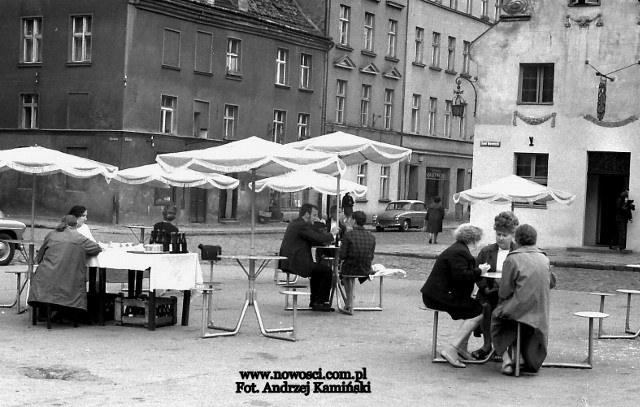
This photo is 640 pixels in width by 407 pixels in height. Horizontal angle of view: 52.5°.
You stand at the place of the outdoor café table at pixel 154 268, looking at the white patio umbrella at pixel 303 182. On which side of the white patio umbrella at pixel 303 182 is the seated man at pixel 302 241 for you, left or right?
right

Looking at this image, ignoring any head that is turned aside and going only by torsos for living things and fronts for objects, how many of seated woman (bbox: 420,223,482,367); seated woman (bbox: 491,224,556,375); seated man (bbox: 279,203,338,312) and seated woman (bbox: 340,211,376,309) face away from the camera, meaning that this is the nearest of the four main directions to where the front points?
2

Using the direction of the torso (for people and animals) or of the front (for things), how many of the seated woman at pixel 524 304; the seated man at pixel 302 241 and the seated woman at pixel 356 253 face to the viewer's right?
1

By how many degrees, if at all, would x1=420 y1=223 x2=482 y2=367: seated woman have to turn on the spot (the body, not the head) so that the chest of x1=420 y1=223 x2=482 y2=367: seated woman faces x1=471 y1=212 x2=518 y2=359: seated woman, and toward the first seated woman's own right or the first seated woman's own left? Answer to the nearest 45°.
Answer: approximately 45° to the first seated woman's own left

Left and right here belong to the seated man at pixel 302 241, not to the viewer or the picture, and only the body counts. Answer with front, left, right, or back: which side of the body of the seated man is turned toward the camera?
right

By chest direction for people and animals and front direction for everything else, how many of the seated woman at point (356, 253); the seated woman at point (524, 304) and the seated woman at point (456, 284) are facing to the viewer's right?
1

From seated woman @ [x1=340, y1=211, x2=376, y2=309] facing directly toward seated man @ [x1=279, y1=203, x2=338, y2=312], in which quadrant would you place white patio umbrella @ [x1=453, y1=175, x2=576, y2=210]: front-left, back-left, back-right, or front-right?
back-right

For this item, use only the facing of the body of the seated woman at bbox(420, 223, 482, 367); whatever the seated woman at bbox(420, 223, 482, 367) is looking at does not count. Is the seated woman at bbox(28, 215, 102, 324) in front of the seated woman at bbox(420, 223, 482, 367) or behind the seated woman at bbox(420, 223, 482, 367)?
behind

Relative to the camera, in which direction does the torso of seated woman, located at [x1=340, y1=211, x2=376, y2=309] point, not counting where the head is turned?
away from the camera

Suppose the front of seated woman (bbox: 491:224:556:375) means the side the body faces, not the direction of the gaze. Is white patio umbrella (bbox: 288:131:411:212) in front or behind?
in front

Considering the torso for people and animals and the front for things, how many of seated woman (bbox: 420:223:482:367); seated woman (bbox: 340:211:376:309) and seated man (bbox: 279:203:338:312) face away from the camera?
1

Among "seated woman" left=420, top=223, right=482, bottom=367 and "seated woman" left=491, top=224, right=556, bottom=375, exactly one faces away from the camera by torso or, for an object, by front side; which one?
"seated woman" left=491, top=224, right=556, bottom=375

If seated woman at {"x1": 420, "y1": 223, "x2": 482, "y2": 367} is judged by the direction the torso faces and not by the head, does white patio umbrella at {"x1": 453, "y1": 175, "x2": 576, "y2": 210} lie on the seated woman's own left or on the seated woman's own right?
on the seated woman's own left

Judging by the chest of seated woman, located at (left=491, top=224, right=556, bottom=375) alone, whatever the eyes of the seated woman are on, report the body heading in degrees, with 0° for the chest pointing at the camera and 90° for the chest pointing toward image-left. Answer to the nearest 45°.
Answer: approximately 180°

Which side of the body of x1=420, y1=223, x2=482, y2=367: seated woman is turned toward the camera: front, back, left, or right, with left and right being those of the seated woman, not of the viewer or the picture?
right
